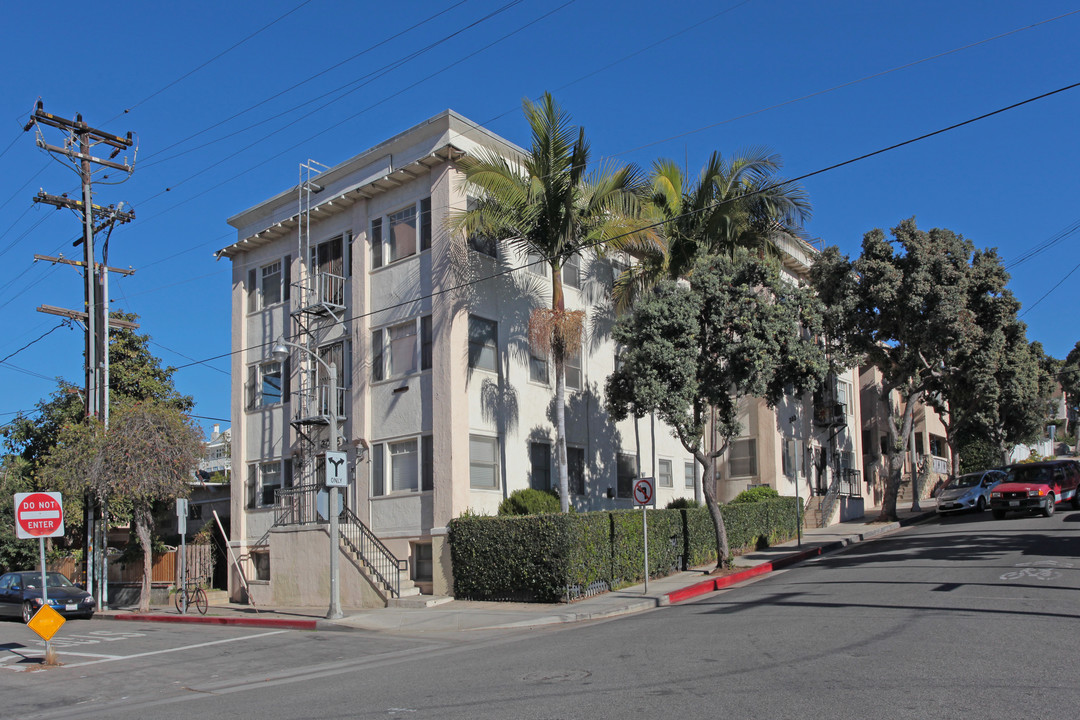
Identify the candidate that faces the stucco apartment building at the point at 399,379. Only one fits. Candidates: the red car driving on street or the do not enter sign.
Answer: the red car driving on street

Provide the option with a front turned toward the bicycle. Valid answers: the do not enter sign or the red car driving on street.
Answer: the red car driving on street

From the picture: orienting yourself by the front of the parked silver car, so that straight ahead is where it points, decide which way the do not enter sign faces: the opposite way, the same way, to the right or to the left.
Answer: to the left

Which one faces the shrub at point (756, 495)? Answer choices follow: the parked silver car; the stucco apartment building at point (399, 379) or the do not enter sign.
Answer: the parked silver car

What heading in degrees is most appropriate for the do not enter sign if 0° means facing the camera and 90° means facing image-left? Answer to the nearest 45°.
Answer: approximately 0°

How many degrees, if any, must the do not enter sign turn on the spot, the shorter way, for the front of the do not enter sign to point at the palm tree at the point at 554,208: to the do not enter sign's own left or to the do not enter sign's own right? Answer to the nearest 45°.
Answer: approximately 90° to the do not enter sign's own left

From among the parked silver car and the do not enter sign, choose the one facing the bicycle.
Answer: the parked silver car

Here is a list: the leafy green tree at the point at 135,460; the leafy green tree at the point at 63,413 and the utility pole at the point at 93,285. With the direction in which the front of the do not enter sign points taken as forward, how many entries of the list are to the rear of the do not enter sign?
3

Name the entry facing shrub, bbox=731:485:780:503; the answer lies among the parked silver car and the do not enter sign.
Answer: the parked silver car
